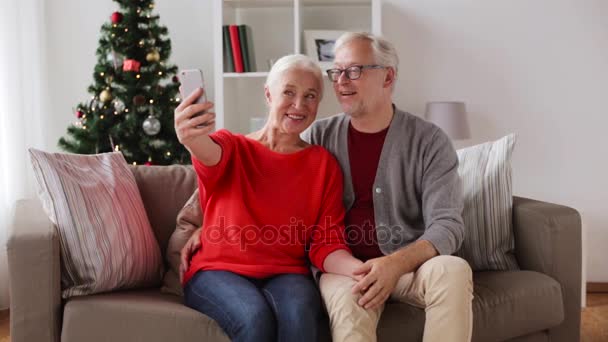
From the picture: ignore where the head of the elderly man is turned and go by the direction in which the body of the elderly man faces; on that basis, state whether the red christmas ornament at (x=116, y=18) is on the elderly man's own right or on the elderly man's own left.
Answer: on the elderly man's own right

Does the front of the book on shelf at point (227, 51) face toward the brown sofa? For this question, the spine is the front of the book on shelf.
yes

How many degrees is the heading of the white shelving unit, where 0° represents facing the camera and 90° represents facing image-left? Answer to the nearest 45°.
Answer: approximately 0°

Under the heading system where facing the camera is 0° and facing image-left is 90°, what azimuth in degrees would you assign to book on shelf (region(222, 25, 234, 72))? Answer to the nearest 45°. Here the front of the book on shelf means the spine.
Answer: approximately 0°

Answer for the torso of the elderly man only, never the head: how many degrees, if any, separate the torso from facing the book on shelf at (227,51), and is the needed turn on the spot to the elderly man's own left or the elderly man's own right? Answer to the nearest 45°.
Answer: approximately 90° to the elderly man's own right
